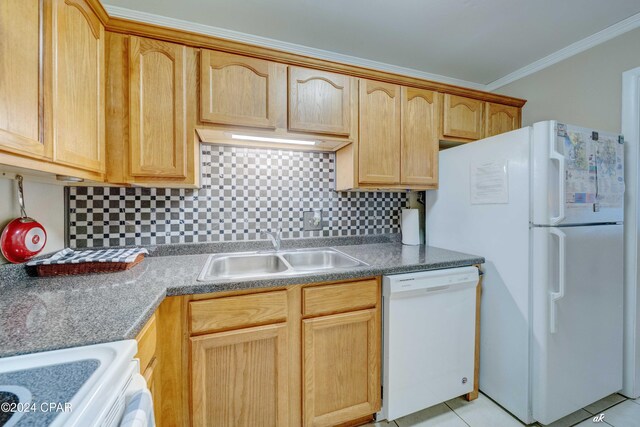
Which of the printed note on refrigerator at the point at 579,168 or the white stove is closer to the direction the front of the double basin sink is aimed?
the white stove

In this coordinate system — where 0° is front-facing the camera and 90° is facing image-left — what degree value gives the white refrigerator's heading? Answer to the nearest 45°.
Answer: approximately 315°

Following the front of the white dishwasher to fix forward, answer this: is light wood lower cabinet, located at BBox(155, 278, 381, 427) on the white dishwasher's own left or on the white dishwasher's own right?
on the white dishwasher's own right

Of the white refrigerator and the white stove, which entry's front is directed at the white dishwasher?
the white stove

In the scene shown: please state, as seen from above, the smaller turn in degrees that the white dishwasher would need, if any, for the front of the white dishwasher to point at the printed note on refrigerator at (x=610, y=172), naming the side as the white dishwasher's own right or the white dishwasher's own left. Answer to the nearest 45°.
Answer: approximately 90° to the white dishwasher's own left

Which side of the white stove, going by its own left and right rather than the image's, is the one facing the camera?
right

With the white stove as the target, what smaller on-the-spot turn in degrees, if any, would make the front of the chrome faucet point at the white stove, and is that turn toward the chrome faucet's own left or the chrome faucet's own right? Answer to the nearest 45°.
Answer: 0° — it already faces it
